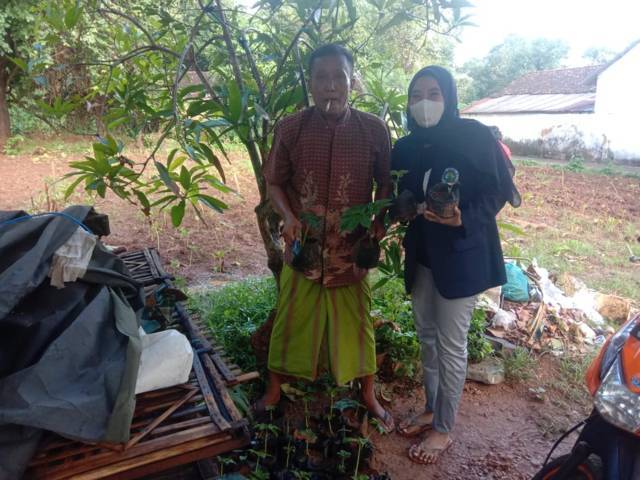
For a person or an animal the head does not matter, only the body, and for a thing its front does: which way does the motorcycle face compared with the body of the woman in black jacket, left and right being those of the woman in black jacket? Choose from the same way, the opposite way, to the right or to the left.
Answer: the same way

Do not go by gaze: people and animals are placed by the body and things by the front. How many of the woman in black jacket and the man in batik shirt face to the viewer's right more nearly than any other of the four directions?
0

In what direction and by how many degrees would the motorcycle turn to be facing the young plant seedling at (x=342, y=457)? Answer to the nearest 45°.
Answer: approximately 45° to its right

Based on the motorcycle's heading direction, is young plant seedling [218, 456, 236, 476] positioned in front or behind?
in front

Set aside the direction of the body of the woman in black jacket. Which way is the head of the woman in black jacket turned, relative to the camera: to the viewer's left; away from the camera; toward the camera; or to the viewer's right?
toward the camera

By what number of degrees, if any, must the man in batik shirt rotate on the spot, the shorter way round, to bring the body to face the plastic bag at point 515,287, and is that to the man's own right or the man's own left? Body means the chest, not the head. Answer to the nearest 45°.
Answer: approximately 135° to the man's own left

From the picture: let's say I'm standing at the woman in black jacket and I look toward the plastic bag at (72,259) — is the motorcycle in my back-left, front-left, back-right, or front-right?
back-left

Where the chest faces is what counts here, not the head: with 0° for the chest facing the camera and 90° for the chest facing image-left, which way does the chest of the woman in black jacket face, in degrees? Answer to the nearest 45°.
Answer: approximately 45°

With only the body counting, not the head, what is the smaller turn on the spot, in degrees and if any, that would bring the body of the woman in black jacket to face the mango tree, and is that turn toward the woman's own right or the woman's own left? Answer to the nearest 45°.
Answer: approximately 45° to the woman's own right

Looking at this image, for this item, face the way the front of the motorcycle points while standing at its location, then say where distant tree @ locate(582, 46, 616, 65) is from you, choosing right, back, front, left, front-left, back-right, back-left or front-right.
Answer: back-right

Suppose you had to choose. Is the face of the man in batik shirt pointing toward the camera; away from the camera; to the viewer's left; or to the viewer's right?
toward the camera

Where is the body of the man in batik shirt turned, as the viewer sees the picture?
toward the camera

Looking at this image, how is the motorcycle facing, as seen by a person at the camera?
facing the viewer and to the left of the viewer
